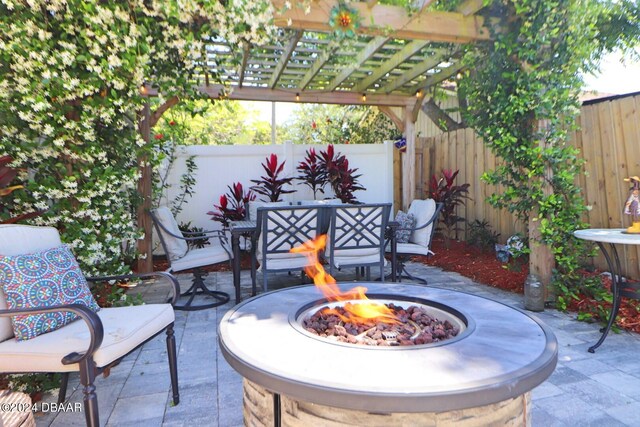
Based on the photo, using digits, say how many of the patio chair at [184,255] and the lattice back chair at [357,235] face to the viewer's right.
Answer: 1

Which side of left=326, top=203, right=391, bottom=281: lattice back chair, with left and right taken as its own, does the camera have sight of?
back

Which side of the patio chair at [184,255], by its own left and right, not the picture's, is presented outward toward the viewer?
right

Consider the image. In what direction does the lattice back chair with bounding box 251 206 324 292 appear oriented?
away from the camera

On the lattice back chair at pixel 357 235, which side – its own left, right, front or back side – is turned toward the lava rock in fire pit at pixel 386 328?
back

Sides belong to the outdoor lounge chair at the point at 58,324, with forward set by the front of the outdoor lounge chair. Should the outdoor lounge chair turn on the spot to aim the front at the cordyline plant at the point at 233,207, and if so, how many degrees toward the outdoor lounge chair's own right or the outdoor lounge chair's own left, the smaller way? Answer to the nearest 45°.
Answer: approximately 90° to the outdoor lounge chair's own left

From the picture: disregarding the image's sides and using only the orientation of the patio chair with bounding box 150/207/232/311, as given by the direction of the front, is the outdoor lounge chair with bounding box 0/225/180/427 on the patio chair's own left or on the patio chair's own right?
on the patio chair's own right

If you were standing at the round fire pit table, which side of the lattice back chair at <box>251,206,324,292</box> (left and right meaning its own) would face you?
back

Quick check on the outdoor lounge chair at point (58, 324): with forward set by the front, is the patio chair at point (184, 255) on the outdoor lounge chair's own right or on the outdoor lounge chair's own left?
on the outdoor lounge chair's own left

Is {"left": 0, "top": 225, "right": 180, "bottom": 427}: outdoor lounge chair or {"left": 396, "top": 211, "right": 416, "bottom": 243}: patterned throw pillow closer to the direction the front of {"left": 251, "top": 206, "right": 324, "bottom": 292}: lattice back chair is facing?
the patterned throw pillow
